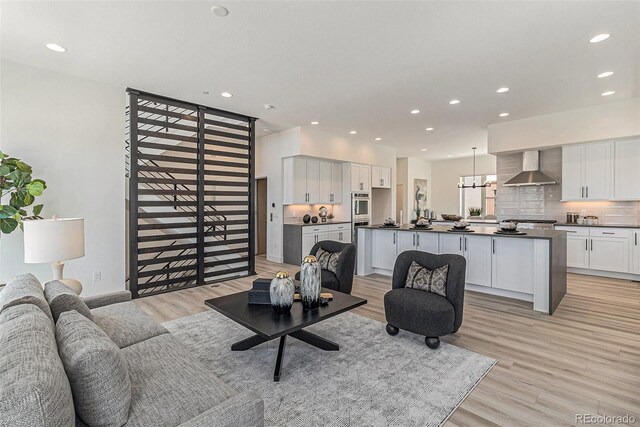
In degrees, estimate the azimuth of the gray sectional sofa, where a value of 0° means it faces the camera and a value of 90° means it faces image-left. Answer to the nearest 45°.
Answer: approximately 270°

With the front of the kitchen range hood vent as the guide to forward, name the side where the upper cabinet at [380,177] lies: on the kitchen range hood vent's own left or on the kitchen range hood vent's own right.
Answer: on the kitchen range hood vent's own right

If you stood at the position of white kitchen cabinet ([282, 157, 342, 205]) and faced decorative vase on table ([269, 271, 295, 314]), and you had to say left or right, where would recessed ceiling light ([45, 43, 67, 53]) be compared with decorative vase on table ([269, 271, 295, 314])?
right

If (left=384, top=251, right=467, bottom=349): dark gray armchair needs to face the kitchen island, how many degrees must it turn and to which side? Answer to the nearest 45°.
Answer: approximately 180°

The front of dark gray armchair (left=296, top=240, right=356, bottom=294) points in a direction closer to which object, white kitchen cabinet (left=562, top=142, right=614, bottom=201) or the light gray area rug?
the light gray area rug

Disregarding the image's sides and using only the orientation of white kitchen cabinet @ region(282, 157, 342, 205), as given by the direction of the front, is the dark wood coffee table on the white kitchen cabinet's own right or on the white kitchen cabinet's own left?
on the white kitchen cabinet's own right

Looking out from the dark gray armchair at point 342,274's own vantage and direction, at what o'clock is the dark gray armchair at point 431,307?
the dark gray armchair at point 431,307 is roughly at 9 o'clock from the dark gray armchair at point 342,274.

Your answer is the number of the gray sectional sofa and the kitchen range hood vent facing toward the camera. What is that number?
1

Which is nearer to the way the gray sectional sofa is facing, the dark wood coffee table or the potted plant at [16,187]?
the dark wood coffee table

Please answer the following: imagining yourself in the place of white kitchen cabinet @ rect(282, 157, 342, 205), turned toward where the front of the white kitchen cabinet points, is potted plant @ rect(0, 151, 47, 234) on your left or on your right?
on your right
